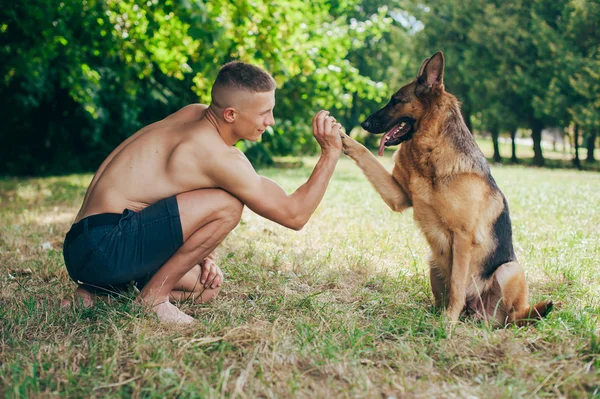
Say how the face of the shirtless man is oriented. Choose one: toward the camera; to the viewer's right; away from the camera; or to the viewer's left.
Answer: to the viewer's right

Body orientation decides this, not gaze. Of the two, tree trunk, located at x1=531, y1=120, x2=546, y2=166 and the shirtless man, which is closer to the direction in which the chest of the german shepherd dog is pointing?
the shirtless man

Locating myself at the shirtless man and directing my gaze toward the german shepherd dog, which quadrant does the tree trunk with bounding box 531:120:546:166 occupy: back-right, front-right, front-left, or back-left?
front-left

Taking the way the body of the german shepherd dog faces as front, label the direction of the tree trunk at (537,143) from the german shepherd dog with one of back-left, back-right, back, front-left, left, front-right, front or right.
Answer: right

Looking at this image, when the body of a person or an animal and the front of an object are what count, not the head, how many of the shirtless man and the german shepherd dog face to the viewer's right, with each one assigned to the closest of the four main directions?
1

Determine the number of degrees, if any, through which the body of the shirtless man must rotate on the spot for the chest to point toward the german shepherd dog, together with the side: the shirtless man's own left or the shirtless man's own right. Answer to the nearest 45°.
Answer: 0° — they already face it

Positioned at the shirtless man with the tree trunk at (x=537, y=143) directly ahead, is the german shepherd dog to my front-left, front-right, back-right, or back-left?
front-right

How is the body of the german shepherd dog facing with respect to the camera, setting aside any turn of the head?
to the viewer's left

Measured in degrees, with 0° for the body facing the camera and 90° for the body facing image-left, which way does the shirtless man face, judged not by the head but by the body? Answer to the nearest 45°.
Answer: approximately 270°

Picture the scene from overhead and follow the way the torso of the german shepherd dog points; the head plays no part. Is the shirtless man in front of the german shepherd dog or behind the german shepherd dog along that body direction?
in front

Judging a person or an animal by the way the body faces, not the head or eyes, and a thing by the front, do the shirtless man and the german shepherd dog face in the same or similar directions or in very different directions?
very different directions

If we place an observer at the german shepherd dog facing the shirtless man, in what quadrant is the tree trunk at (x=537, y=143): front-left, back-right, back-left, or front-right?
back-right

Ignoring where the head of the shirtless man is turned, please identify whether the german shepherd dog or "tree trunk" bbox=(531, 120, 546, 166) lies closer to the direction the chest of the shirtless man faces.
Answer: the german shepherd dog
